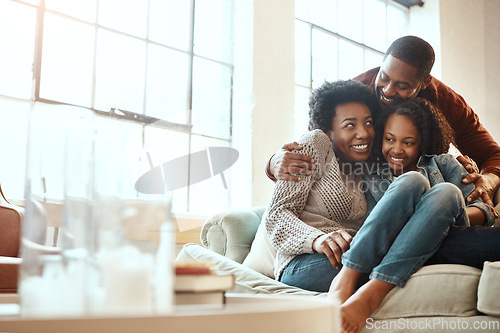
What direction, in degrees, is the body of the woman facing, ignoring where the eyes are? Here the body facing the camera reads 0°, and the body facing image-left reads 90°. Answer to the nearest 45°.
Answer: approximately 315°

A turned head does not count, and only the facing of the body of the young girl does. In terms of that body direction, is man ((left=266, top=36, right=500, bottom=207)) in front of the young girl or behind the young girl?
behind

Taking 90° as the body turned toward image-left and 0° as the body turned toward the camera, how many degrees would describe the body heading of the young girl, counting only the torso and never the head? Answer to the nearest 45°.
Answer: approximately 45°

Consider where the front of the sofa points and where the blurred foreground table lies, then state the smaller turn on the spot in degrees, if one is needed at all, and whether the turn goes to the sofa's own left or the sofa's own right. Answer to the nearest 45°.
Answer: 0° — it already faces it

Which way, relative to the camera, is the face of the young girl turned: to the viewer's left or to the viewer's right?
to the viewer's left

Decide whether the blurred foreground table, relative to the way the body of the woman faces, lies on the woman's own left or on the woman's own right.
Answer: on the woman's own right

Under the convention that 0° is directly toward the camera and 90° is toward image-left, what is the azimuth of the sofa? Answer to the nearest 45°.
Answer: approximately 45°

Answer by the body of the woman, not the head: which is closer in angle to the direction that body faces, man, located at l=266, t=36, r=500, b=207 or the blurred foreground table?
the blurred foreground table
